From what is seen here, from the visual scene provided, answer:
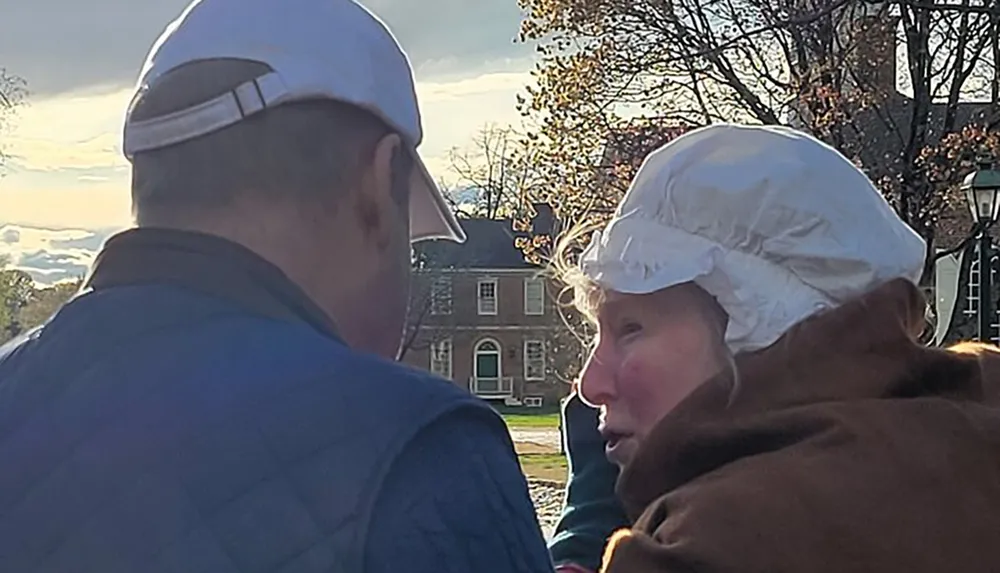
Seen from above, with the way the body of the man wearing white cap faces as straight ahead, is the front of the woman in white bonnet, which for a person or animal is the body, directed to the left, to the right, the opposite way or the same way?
to the left

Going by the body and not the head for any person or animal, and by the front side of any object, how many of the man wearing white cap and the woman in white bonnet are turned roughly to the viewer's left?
1

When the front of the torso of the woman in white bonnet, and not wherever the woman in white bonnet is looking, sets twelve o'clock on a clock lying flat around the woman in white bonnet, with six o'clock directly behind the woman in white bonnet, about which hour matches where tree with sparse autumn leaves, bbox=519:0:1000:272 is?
The tree with sparse autumn leaves is roughly at 3 o'clock from the woman in white bonnet.

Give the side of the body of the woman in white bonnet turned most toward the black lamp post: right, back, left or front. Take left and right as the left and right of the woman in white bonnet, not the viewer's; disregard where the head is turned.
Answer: right

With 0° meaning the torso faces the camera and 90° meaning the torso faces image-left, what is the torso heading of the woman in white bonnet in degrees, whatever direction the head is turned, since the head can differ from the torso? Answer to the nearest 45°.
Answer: approximately 90°

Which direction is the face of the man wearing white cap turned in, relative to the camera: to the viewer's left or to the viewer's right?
to the viewer's right

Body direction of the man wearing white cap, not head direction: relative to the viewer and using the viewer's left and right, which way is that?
facing away from the viewer and to the right of the viewer
